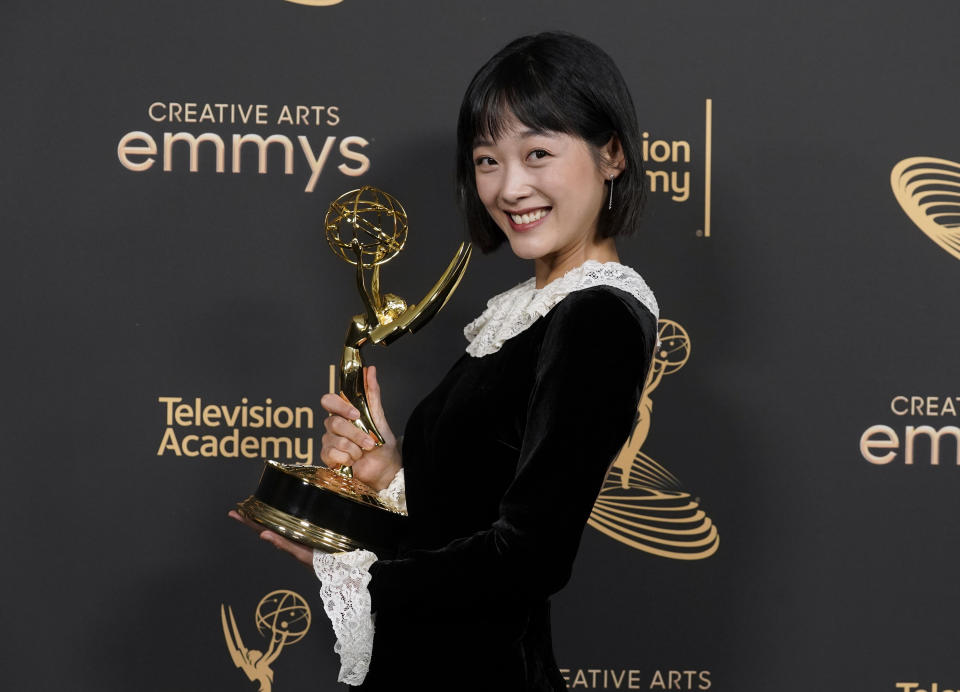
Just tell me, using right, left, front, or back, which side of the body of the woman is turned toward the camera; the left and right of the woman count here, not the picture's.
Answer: left
